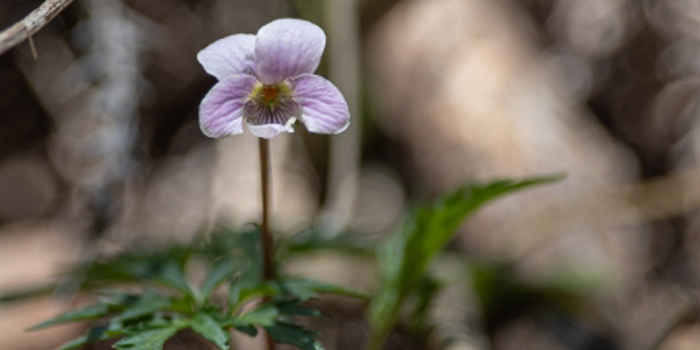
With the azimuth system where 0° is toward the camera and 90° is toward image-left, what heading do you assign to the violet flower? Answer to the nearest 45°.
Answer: approximately 0°
